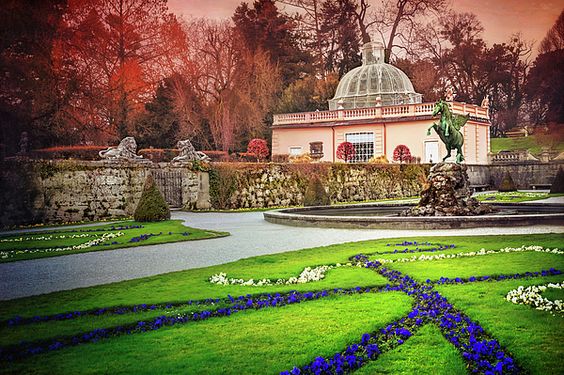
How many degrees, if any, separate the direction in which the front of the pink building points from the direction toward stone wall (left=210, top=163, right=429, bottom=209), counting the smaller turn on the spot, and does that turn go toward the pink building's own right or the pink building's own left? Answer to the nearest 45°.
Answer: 0° — it already faces it

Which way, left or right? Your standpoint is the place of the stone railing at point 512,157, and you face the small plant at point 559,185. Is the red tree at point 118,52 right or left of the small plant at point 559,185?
right

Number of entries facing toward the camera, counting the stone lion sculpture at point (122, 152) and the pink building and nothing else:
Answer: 1

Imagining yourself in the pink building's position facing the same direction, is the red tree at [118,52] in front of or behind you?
in front
